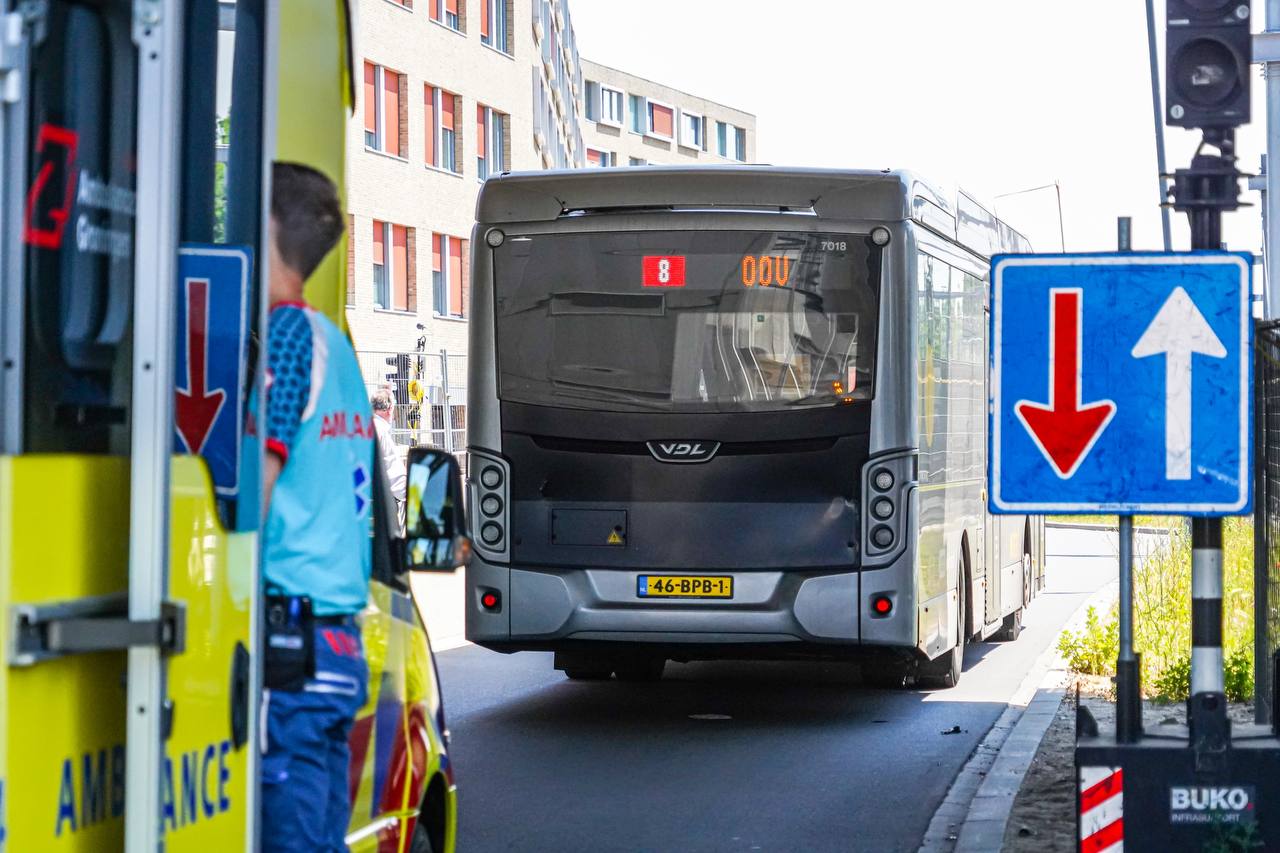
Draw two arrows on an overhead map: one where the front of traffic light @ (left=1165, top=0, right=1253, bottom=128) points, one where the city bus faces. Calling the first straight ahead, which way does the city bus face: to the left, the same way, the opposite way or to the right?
the opposite way

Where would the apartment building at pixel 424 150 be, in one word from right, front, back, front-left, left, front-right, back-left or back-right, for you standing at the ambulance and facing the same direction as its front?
front-left

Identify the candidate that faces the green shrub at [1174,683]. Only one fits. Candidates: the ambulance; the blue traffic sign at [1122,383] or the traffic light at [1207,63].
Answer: the ambulance

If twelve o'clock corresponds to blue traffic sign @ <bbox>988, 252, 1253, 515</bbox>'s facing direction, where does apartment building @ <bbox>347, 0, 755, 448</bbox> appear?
The apartment building is roughly at 5 o'clock from the blue traffic sign.

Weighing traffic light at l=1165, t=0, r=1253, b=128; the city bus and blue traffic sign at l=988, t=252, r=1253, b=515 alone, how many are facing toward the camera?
2

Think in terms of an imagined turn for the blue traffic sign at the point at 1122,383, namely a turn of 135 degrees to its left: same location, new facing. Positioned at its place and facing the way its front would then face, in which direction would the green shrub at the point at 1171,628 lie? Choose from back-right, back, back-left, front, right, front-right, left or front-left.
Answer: front-left

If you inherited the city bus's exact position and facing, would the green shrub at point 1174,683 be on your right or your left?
on your right

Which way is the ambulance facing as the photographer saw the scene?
facing away from the viewer and to the right of the viewer

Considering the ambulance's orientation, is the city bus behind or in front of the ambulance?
in front

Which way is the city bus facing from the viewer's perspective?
away from the camera

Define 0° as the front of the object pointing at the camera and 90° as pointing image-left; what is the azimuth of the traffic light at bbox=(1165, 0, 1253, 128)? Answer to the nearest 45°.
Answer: approximately 0°

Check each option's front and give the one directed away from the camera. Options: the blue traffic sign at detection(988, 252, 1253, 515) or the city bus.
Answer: the city bus
